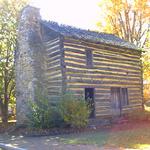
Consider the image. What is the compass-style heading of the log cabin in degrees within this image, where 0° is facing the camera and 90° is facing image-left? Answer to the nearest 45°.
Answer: approximately 315°

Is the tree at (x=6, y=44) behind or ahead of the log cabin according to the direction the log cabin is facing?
behind

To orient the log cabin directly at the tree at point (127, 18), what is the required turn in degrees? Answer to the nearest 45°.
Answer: approximately 90° to its left

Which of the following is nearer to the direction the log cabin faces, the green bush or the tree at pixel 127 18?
the green bush

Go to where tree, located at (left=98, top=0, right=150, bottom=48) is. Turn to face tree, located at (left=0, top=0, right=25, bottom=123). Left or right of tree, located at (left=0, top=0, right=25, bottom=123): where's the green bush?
left

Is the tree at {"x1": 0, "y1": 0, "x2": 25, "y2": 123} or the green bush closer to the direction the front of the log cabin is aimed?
the green bush

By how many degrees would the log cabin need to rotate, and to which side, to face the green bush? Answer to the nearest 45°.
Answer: approximately 45° to its right
